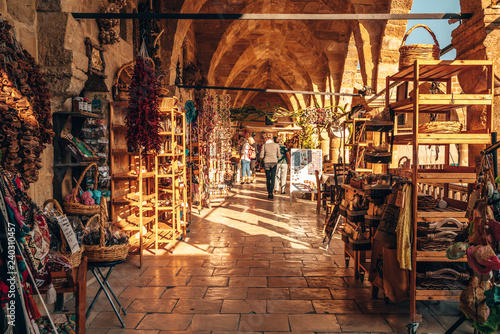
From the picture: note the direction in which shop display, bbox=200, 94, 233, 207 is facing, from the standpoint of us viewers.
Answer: facing the viewer and to the right of the viewer

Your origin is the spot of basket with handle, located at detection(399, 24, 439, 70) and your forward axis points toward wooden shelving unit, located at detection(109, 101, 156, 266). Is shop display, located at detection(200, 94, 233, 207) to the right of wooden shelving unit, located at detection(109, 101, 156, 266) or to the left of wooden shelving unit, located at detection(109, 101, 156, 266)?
right

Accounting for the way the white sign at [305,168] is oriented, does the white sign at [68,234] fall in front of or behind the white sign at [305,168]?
in front

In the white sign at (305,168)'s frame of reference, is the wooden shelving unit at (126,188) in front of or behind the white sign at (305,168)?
in front

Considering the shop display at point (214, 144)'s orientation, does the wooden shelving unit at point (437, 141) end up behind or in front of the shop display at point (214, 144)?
in front

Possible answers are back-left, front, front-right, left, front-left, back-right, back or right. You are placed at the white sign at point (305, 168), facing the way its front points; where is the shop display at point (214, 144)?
right

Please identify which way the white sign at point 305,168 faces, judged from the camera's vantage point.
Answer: facing the viewer

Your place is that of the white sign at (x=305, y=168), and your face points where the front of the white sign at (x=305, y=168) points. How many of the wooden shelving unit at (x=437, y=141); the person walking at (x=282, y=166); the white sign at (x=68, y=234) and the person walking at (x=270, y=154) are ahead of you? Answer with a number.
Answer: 2

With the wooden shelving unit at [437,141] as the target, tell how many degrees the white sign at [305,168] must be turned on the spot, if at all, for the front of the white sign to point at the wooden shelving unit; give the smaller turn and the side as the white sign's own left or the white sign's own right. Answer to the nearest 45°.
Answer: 0° — it already faces it
